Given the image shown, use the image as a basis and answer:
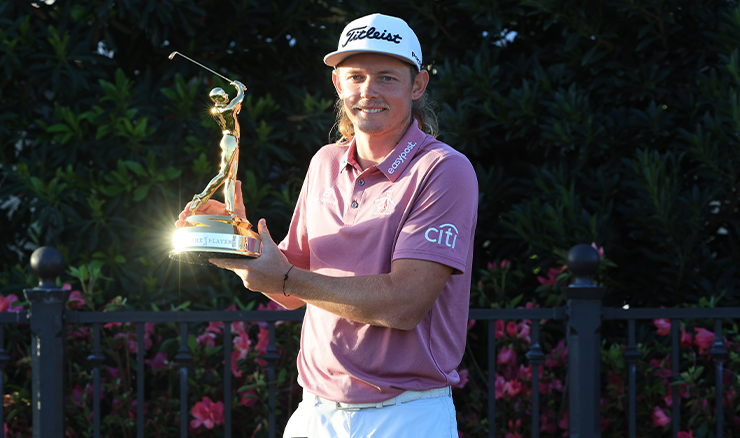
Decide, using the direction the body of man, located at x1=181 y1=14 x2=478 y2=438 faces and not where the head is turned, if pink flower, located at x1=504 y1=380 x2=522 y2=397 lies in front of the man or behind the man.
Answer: behind

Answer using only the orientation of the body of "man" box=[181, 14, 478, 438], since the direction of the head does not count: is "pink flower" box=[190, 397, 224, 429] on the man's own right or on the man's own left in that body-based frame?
on the man's own right

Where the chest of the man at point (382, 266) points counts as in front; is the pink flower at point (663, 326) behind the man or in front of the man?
behind

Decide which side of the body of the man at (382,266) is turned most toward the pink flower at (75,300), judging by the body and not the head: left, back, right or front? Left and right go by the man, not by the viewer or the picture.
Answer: right

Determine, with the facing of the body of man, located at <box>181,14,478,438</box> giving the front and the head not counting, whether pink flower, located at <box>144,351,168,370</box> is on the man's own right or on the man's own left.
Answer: on the man's own right

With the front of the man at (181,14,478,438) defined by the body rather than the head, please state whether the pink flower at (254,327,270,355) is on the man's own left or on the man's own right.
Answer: on the man's own right

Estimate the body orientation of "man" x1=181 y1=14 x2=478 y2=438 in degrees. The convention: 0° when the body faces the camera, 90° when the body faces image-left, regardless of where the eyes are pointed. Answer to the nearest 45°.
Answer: approximately 45°

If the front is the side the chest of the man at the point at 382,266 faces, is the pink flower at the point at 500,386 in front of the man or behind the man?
behind
